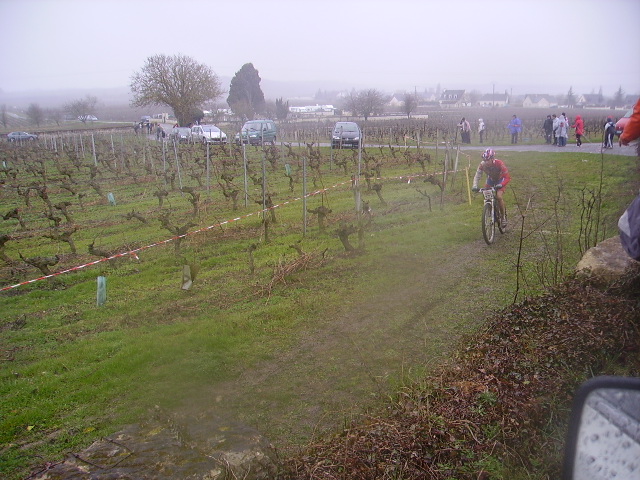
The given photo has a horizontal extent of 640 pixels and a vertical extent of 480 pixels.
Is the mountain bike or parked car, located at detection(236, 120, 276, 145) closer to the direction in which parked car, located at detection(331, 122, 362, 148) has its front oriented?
the mountain bike

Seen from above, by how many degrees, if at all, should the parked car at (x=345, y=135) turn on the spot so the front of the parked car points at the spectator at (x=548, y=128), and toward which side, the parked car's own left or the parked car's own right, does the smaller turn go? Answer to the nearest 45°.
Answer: approximately 90° to the parked car's own left

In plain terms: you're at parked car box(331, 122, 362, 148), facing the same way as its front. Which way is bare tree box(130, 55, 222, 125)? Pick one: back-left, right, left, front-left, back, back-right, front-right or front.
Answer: back-right

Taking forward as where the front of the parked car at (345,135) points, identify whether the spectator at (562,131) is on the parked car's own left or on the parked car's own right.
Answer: on the parked car's own left

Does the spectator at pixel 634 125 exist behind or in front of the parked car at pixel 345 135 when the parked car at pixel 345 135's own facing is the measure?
in front

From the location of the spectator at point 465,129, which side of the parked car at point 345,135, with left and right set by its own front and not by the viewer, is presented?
left

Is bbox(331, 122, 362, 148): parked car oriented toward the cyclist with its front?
yes

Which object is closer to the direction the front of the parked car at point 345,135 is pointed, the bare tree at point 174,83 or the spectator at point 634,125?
the spectator

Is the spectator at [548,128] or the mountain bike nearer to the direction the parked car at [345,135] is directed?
the mountain bike

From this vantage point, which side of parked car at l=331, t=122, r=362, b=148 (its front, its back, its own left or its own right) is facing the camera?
front

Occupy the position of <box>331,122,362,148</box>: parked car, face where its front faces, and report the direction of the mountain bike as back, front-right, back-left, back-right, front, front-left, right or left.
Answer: front
